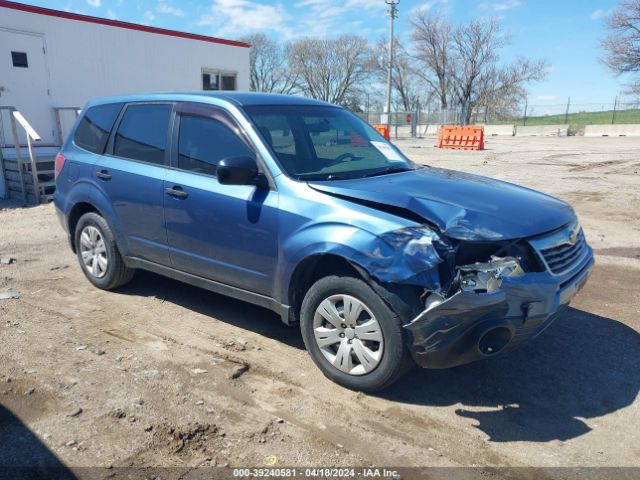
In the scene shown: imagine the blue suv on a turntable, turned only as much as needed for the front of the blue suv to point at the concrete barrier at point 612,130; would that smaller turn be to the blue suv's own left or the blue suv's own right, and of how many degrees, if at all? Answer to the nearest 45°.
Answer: approximately 90° to the blue suv's own left

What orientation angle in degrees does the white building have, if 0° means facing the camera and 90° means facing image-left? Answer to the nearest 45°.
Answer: approximately 315°

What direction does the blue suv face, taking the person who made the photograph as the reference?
facing the viewer and to the right of the viewer

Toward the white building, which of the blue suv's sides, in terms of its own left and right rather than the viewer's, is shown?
back

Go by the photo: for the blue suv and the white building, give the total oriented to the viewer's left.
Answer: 0

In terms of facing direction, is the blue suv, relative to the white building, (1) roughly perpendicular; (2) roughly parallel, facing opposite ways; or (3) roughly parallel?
roughly parallel

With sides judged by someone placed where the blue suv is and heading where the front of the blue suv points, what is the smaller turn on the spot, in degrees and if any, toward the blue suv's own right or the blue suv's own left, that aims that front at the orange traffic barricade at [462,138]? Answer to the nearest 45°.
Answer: approximately 135° to the blue suv's own left

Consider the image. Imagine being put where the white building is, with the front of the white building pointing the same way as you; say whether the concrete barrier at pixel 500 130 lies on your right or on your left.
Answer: on your left
